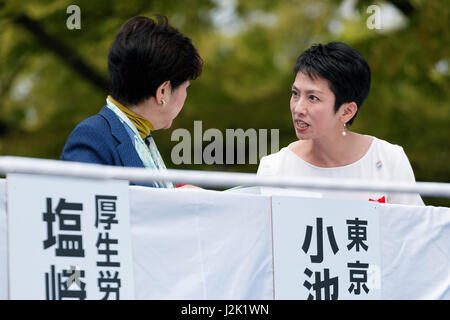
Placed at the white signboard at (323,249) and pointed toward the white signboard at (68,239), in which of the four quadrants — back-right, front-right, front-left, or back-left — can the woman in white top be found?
back-right

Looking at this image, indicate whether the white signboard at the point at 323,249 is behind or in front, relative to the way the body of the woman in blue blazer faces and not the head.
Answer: in front

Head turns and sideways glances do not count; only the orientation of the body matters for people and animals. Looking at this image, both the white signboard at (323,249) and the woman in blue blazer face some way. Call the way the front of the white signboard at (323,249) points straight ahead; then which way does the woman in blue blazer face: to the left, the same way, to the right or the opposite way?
to the left

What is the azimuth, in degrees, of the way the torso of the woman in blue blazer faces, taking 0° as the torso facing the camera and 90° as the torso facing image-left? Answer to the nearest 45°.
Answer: approximately 270°

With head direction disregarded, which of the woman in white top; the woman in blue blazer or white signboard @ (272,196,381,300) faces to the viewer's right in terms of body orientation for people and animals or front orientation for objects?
the woman in blue blazer

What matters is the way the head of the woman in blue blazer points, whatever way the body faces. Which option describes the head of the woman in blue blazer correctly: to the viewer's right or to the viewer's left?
to the viewer's right

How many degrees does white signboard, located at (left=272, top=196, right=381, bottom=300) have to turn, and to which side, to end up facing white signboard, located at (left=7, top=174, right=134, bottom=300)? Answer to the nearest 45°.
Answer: approximately 45° to its right

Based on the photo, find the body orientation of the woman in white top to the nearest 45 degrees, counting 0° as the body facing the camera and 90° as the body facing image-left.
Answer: approximately 45°

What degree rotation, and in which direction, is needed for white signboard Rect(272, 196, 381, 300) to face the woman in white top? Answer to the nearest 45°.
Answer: approximately 180°

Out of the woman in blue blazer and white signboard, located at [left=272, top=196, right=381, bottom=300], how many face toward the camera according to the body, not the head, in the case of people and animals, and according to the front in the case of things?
1

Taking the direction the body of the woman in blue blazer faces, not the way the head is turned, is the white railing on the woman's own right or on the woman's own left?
on the woman's own right
